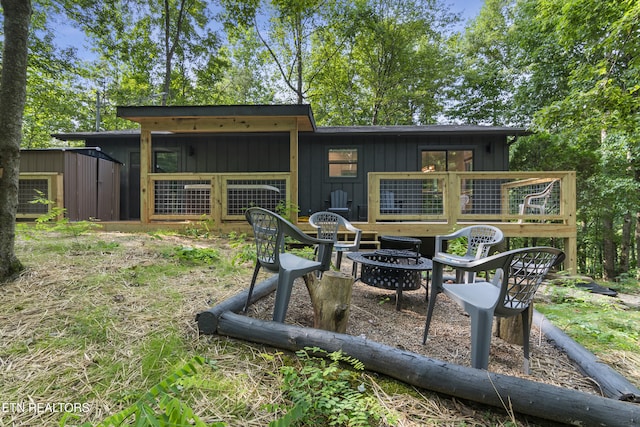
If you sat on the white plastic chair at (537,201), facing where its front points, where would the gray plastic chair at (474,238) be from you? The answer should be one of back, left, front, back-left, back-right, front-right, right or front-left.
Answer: left

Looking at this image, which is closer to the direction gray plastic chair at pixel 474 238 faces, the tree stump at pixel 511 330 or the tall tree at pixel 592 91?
the tree stump

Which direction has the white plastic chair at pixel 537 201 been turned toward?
to the viewer's left

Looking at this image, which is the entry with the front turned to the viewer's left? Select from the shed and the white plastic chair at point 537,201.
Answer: the white plastic chair

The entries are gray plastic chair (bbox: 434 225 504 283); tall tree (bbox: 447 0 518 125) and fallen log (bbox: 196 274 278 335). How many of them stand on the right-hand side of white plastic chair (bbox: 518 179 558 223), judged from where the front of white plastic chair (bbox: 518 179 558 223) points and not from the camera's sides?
1

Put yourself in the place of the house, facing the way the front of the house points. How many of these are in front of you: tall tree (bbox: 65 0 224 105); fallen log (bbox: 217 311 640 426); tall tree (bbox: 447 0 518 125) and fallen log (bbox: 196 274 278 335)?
2

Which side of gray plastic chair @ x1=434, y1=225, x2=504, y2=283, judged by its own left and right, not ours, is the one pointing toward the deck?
right

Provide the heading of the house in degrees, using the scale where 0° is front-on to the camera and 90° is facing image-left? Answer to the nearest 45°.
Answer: approximately 0°

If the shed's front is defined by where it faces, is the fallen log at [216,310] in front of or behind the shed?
in front

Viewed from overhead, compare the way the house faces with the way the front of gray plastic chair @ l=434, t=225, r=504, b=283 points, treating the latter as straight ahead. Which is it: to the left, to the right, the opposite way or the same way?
to the left

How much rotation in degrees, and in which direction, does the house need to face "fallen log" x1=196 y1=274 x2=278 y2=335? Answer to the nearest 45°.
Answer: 0° — it already faces it

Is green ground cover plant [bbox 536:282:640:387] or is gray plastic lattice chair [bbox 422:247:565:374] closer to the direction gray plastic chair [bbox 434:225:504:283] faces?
the gray plastic lattice chair

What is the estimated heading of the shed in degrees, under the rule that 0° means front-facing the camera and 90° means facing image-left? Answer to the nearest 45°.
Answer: approximately 315°
